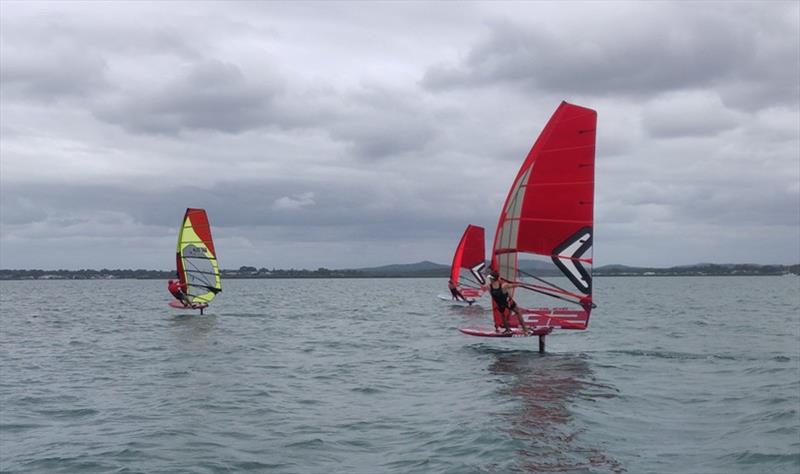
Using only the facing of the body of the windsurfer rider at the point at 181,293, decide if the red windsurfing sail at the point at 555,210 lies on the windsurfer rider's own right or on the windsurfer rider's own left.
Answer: on the windsurfer rider's own right

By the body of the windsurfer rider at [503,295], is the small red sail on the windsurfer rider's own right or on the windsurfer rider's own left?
on the windsurfer rider's own left

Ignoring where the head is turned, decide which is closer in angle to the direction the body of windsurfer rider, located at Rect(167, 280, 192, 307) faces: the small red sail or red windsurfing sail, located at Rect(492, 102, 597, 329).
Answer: the small red sail

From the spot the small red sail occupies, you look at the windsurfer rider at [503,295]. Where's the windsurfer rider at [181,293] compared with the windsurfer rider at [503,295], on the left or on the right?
right

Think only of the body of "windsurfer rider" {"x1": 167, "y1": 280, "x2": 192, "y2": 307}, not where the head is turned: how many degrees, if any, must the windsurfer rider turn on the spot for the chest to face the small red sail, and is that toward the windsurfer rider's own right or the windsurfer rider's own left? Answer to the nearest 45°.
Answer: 0° — they already face it

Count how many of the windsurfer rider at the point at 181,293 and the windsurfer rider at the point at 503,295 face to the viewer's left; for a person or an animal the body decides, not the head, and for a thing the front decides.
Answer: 0

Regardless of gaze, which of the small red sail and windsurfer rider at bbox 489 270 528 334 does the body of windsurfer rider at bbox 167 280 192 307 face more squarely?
the small red sail

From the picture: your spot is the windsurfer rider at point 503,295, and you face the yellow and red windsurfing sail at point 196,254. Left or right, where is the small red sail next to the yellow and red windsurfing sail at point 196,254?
right

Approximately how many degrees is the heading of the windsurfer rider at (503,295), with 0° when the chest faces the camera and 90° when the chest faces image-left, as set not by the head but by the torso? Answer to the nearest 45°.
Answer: approximately 225°

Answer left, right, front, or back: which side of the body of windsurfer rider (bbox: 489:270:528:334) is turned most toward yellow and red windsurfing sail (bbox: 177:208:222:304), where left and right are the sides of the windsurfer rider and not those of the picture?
left

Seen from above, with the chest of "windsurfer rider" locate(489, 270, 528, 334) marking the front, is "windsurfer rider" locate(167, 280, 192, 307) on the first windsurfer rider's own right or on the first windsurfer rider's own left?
on the first windsurfer rider's own left

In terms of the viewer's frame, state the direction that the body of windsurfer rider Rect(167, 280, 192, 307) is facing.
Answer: to the viewer's right
